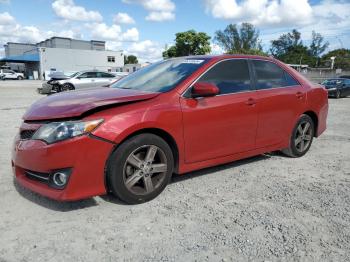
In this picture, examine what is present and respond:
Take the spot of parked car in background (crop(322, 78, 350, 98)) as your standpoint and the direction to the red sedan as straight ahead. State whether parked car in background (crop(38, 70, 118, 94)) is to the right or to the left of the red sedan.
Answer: right

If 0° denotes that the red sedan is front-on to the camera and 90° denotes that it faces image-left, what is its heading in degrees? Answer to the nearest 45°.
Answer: approximately 45°

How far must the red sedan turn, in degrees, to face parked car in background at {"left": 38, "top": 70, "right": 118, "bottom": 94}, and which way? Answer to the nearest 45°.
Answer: approximately 135° to its right

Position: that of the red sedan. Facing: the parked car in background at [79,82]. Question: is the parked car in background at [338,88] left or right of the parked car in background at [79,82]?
right

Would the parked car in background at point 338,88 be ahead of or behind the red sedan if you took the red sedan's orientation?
behind
